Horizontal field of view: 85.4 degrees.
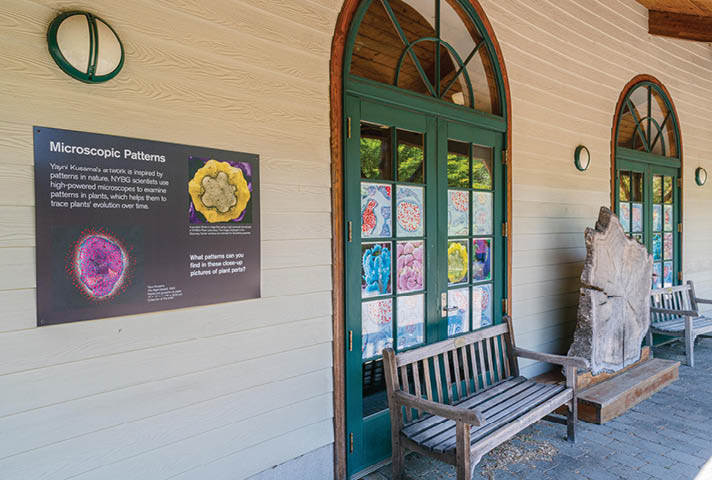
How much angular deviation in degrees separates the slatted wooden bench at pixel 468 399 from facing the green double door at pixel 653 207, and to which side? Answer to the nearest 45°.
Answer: approximately 90° to its left

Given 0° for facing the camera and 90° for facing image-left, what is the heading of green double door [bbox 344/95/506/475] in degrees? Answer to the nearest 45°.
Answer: approximately 315°

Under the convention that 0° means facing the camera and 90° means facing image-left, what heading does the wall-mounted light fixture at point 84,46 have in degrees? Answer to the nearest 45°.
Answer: approximately 315°

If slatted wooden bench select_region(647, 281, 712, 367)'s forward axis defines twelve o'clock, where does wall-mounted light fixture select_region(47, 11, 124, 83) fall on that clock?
The wall-mounted light fixture is roughly at 2 o'clock from the slatted wooden bench.

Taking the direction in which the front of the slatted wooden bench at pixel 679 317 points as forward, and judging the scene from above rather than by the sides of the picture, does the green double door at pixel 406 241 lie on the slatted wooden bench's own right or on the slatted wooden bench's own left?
on the slatted wooden bench's own right

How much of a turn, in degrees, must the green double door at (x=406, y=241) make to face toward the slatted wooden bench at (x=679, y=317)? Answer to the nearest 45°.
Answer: approximately 90° to its left

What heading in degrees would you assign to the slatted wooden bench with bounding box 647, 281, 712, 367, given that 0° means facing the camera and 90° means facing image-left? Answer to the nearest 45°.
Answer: approximately 315°

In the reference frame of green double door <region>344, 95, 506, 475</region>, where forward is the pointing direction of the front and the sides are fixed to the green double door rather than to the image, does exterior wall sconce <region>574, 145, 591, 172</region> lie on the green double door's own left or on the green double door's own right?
on the green double door's own left

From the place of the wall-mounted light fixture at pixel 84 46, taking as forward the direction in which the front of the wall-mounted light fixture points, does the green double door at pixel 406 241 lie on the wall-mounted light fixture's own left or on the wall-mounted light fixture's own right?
on the wall-mounted light fixture's own left

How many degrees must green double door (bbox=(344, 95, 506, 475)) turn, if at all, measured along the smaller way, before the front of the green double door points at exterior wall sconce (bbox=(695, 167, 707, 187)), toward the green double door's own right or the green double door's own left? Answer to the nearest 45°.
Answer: approximately 90° to the green double door's own left

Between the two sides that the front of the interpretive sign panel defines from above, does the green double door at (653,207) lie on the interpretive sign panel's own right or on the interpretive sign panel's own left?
on the interpretive sign panel's own left

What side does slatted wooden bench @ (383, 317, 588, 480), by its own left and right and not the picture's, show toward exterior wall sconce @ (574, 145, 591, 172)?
left
